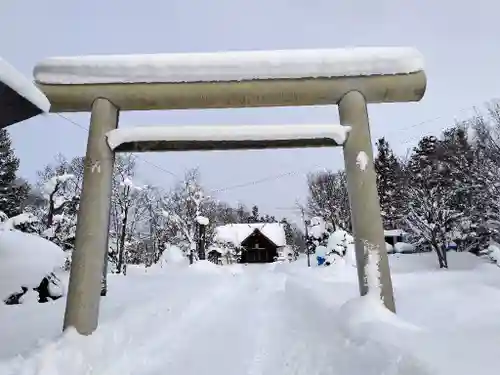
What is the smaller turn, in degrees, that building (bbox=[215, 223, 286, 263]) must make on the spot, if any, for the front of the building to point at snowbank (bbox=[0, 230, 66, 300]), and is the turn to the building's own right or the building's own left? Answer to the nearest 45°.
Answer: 0° — it already faces it

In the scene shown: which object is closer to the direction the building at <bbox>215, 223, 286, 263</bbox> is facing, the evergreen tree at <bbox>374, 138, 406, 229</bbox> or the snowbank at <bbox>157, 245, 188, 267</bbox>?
the snowbank

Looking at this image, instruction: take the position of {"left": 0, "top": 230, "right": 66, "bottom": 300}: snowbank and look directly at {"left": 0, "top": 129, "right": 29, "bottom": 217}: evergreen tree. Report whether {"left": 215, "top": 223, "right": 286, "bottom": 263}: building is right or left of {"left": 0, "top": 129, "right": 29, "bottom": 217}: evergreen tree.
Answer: right

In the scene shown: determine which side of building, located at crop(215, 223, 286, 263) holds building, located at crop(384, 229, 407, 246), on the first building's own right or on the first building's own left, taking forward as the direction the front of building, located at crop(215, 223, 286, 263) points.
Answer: on the first building's own left

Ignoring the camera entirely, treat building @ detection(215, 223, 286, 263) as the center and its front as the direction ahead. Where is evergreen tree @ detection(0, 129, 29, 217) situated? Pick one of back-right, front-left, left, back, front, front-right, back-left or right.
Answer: front-right

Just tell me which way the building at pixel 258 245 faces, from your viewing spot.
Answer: facing the viewer

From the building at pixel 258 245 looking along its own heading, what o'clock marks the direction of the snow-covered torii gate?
The snow-covered torii gate is roughly at 12 o'clock from the building.

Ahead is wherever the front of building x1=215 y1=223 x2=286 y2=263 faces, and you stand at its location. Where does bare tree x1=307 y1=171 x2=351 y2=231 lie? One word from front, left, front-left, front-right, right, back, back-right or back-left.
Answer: front-left

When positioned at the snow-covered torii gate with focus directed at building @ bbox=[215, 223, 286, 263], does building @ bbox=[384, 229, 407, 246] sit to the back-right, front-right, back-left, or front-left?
front-right

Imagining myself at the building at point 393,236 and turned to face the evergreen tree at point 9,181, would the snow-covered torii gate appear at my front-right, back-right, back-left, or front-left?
front-left
